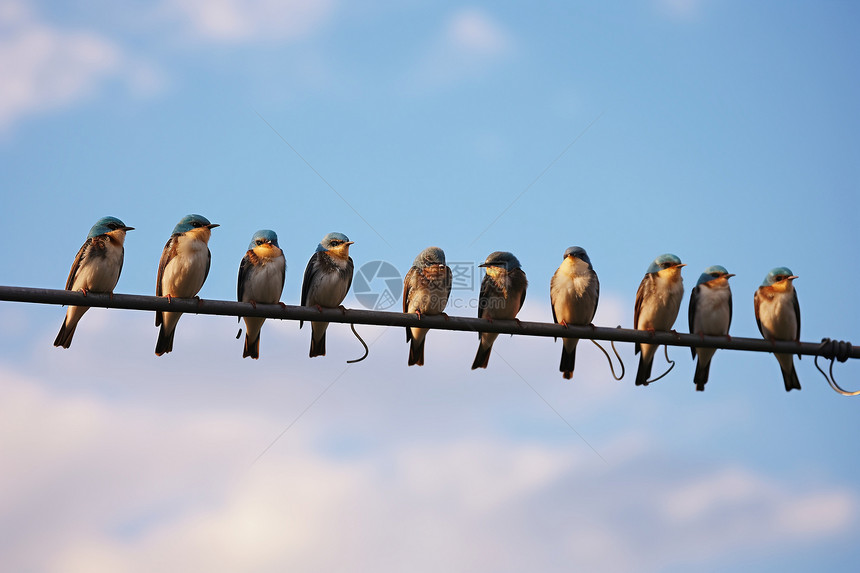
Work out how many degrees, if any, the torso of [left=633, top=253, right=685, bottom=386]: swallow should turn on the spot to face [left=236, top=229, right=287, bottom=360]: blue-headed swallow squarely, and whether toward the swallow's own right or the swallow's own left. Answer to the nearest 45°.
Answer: approximately 135° to the swallow's own right

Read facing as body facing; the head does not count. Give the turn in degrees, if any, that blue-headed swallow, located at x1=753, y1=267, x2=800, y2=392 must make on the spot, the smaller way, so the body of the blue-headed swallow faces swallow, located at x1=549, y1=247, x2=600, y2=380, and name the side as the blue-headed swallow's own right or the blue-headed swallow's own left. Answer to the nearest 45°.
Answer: approximately 45° to the blue-headed swallow's own right

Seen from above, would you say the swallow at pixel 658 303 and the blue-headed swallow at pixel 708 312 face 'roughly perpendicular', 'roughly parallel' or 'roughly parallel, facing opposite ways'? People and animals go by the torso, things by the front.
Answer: roughly parallel

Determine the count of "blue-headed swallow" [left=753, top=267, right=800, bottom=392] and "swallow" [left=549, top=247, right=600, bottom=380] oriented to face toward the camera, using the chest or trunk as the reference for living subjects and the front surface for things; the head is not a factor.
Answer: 2

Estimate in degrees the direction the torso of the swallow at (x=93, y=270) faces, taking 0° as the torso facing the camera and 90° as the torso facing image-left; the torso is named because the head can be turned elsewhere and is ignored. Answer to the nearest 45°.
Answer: approximately 315°

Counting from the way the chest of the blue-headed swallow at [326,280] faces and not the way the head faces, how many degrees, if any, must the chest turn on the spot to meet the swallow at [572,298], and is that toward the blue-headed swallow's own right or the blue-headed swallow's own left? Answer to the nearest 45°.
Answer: approximately 45° to the blue-headed swallow's own left

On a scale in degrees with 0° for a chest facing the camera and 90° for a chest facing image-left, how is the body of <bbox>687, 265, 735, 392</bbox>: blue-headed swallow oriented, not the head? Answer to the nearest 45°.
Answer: approximately 315°

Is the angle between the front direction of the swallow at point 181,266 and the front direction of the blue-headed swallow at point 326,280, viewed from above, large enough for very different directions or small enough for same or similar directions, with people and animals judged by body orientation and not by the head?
same or similar directions

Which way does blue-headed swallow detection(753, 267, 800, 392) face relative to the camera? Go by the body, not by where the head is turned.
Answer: toward the camera

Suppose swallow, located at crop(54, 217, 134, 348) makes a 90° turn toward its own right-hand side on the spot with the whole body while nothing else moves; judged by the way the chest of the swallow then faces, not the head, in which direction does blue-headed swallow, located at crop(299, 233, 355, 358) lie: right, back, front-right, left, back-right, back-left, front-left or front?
back-left

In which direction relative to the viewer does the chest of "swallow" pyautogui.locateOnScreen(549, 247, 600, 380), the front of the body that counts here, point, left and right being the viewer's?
facing the viewer

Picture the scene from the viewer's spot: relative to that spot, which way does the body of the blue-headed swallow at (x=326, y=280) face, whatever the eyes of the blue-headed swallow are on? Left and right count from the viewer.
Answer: facing the viewer and to the right of the viewer

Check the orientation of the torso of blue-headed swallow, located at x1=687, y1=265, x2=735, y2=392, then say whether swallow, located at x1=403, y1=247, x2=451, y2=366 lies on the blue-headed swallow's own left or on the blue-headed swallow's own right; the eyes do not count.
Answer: on the blue-headed swallow's own right
